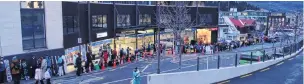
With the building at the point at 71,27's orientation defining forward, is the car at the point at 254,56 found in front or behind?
in front

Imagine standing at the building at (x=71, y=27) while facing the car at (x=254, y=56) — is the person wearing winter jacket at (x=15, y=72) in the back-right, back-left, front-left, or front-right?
back-right

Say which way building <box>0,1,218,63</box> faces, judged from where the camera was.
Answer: facing the viewer and to the right of the viewer

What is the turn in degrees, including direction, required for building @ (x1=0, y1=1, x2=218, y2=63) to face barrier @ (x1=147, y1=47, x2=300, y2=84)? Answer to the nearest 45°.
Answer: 0° — it already faces it

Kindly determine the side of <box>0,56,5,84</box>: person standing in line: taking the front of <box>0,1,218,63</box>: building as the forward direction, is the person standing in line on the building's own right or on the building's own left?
on the building's own right
